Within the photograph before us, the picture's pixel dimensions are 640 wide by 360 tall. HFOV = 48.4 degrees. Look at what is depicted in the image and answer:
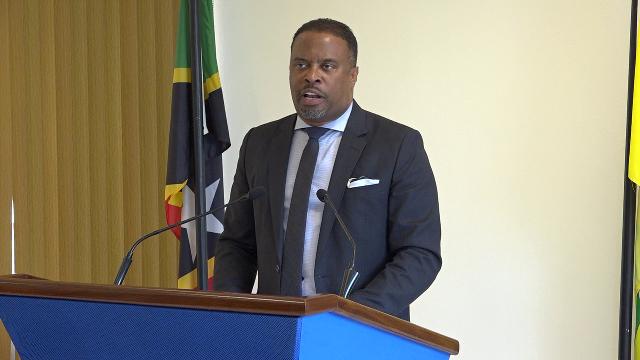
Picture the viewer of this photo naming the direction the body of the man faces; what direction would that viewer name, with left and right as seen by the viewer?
facing the viewer and to the left of the viewer

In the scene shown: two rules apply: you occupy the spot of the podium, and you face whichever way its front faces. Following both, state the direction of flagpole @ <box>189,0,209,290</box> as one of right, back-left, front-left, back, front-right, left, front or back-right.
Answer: back-right

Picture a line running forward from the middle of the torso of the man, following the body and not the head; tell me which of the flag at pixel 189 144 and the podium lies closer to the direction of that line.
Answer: the podium

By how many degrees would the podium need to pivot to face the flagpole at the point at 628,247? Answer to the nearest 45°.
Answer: approximately 180°

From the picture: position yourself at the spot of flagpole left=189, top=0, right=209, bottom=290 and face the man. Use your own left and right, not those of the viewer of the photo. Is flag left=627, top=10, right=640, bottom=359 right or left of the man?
left

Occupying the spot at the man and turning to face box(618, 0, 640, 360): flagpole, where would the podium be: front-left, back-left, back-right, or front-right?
back-right

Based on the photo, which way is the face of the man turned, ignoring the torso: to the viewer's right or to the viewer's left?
to the viewer's left

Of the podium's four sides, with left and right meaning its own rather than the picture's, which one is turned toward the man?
back

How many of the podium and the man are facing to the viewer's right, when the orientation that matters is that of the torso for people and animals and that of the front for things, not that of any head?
0

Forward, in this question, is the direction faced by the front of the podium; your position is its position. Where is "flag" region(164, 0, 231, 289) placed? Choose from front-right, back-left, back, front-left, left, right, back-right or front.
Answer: back-right
